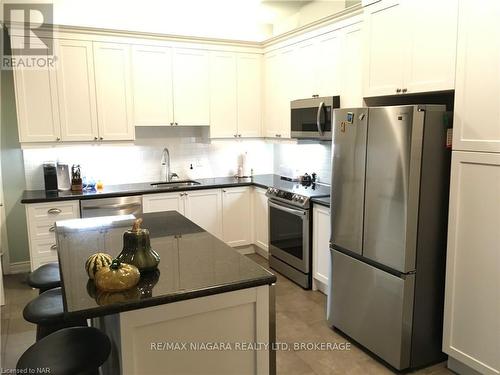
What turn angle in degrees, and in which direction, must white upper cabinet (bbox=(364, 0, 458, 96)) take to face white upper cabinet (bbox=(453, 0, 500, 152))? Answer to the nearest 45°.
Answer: approximately 90° to its left

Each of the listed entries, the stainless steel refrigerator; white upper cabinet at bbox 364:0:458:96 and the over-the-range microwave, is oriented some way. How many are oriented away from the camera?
0

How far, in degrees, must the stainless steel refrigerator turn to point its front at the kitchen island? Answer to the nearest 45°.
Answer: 0° — it already faces it

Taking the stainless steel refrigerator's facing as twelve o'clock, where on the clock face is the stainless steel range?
The stainless steel range is roughly at 3 o'clock from the stainless steel refrigerator.

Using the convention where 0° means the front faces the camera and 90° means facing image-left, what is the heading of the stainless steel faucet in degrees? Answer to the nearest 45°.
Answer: approximately 0°

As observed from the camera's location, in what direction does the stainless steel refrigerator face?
facing the viewer and to the left of the viewer

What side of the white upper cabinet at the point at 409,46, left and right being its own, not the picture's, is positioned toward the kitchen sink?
right

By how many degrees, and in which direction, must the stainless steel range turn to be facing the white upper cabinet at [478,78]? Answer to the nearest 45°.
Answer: approximately 90° to its left

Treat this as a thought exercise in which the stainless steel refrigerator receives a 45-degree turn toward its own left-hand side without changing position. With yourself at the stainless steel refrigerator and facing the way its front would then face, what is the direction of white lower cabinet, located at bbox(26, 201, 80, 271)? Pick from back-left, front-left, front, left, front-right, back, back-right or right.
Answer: right

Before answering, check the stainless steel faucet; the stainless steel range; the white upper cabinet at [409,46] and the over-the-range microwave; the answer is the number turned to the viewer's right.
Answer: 0
